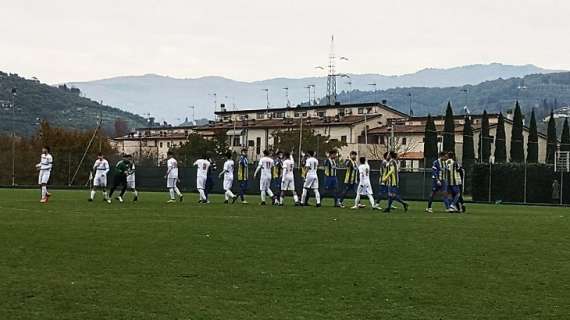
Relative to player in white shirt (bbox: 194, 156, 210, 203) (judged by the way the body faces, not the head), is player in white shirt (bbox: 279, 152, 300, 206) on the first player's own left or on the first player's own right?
on the first player's own right
